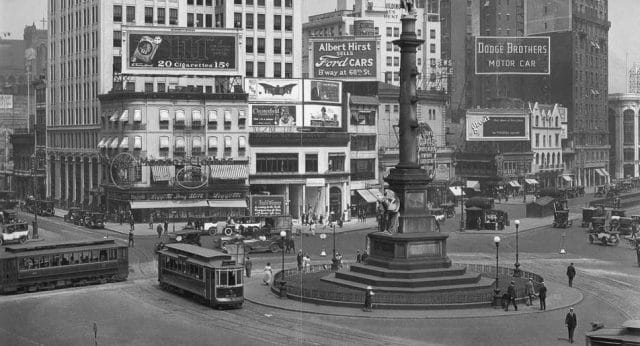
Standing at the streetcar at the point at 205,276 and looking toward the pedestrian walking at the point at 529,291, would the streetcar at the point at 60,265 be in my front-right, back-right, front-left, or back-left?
back-left

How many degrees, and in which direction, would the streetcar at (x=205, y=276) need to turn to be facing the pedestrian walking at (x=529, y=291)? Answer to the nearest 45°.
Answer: approximately 45° to its left

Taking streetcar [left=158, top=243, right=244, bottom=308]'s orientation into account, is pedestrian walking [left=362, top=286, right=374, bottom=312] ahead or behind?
ahead

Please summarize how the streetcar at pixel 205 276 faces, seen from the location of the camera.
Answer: facing the viewer and to the right of the viewer

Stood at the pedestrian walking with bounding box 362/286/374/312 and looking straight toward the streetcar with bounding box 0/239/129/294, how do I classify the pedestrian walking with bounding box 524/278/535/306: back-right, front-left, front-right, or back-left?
back-right

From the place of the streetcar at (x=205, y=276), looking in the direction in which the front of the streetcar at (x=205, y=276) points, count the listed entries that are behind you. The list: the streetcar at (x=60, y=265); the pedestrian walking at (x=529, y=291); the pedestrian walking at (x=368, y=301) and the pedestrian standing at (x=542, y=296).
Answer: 1

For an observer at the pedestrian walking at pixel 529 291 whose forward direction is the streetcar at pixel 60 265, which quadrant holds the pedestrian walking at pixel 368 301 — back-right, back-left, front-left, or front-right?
front-left

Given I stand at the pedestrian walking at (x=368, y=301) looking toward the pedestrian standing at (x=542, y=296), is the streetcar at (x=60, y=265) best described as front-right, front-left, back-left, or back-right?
back-left

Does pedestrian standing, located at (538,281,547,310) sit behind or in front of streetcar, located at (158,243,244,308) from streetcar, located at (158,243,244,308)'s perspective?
in front

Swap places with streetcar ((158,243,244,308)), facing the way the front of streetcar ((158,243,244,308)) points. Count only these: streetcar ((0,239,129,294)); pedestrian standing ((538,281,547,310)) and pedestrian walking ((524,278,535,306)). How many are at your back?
1

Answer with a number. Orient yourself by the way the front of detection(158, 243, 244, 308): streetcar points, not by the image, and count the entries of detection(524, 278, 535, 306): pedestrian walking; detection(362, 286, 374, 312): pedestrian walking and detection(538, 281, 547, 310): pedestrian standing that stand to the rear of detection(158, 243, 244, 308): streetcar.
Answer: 0

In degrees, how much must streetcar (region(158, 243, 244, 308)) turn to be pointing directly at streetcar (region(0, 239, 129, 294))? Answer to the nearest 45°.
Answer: approximately 180°
